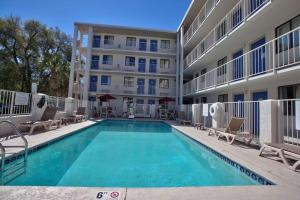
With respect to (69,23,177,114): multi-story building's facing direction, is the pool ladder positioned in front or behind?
in front

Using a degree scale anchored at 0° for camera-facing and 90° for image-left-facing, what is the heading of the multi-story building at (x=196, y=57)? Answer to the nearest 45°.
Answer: approximately 45°

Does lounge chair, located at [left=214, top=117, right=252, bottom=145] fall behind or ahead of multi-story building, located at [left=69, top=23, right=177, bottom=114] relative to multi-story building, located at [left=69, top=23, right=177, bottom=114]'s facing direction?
ahead

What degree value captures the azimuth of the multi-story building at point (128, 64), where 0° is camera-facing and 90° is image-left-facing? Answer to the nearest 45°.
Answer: approximately 0°
